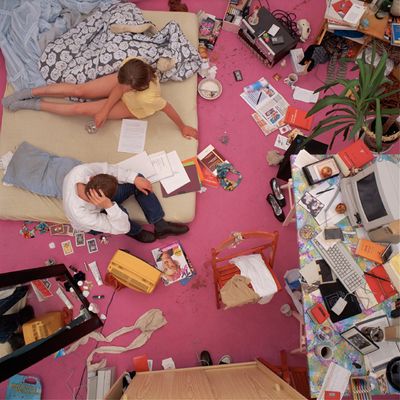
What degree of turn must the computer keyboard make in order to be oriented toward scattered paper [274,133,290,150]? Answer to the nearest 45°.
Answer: approximately 90° to its right

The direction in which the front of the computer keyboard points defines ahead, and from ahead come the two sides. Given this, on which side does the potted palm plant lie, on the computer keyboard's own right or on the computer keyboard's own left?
on the computer keyboard's own right

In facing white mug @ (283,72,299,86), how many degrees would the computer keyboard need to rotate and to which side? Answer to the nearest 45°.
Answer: approximately 90° to its right

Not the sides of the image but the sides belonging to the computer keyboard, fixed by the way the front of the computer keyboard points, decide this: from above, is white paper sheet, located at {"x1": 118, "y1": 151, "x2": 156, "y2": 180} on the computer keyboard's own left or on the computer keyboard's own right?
on the computer keyboard's own right

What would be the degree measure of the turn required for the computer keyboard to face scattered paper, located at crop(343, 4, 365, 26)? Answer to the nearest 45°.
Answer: approximately 90° to its right

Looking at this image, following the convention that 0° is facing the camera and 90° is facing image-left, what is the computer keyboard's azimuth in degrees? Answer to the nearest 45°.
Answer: approximately 45°

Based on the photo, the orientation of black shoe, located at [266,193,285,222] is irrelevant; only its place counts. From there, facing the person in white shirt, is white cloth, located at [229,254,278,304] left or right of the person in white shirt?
left

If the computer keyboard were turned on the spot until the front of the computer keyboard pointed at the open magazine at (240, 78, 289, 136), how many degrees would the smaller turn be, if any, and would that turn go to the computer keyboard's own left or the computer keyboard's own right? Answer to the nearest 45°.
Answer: approximately 90° to the computer keyboard's own right

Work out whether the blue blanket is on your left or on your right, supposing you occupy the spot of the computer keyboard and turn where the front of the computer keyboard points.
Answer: on your right

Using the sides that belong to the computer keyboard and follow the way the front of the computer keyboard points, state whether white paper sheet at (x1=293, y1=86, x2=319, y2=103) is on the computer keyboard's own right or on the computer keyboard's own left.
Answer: on the computer keyboard's own right
